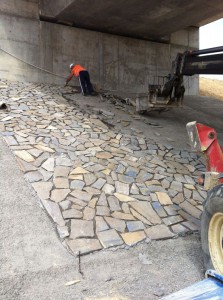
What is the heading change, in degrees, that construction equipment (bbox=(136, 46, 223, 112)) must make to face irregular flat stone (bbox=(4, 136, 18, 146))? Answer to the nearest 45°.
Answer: approximately 45° to its left

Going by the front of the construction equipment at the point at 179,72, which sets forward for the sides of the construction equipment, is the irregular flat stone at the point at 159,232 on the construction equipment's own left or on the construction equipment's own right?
on the construction equipment's own left

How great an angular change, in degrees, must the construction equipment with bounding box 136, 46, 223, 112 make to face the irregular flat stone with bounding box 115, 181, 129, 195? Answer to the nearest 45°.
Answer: approximately 90° to its left

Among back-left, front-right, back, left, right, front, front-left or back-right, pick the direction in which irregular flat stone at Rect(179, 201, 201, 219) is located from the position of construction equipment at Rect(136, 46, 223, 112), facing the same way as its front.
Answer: left

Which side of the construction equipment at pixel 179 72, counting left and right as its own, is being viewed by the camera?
left

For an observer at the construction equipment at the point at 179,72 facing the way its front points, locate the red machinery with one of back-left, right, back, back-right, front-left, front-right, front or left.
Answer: left

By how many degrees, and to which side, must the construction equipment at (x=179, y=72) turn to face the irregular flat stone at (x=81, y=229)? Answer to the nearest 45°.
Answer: approximately 90° to its left

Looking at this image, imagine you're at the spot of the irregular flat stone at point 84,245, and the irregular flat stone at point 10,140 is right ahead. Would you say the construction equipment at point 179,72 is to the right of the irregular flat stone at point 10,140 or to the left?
right

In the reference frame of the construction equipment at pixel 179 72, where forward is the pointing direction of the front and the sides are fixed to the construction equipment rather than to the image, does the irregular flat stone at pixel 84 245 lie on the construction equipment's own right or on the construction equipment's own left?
on the construction equipment's own left

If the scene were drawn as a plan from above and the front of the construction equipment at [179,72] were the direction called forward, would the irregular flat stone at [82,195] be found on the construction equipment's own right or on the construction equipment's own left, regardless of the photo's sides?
on the construction equipment's own left

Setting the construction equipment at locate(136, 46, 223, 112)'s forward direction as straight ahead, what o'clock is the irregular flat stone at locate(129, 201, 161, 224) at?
The irregular flat stone is roughly at 9 o'clock from the construction equipment.

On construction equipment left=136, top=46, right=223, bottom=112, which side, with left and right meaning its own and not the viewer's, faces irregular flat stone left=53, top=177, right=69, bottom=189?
left
